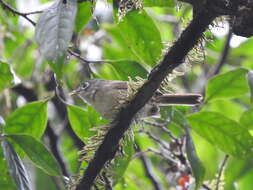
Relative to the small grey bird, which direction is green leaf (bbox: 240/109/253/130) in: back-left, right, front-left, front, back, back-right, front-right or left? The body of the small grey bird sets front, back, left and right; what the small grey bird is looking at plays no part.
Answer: back

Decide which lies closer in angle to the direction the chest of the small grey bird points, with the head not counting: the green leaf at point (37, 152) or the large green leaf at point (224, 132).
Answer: the green leaf

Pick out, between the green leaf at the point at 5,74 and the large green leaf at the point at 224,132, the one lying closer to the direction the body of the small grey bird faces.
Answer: the green leaf

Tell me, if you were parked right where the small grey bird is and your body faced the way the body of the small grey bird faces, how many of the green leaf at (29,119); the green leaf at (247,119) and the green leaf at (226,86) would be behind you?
2

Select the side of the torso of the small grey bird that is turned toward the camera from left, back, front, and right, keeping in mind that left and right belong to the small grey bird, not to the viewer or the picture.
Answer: left

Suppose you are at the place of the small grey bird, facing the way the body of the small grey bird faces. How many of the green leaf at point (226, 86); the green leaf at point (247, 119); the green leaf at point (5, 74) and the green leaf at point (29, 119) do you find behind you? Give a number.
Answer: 2

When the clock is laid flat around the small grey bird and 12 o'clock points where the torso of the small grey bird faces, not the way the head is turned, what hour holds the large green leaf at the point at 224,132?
The large green leaf is roughly at 7 o'clock from the small grey bird.
